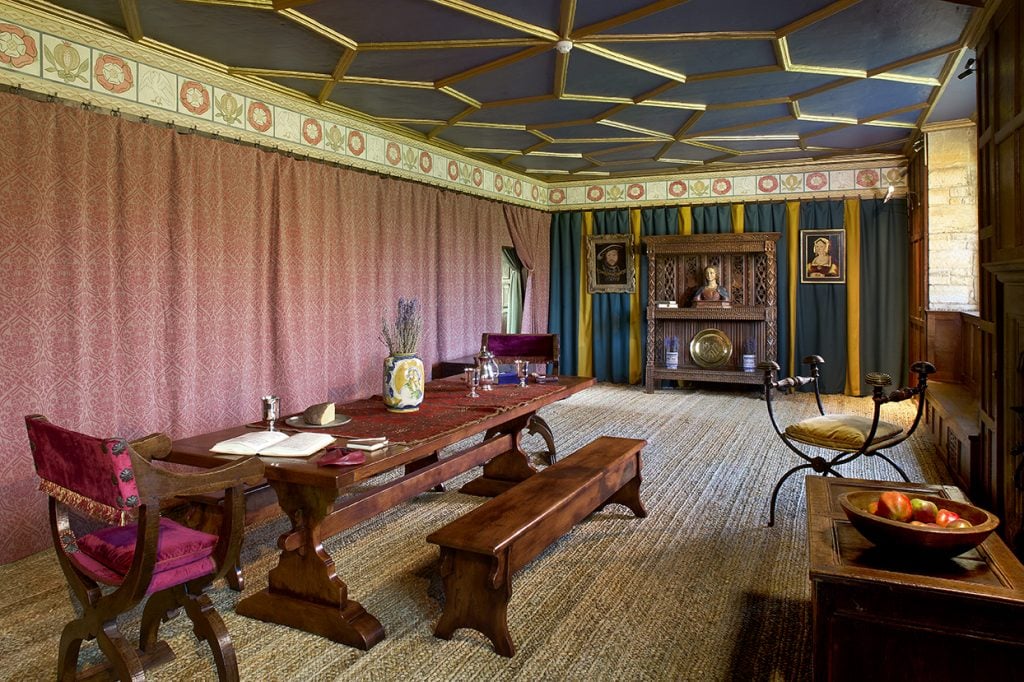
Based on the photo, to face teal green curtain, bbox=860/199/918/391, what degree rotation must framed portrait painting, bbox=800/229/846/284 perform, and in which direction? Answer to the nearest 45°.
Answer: approximately 90° to its left

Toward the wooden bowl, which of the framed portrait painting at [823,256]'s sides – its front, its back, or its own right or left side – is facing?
front

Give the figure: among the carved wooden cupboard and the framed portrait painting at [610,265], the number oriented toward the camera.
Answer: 2

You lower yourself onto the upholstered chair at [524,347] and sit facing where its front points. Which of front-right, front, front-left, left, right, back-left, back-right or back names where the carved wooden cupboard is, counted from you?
back

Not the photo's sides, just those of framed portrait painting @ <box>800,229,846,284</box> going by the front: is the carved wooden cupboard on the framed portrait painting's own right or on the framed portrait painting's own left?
on the framed portrait painting's own right

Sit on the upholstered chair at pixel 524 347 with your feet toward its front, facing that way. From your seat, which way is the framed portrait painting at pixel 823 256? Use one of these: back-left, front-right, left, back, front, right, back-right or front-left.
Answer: back

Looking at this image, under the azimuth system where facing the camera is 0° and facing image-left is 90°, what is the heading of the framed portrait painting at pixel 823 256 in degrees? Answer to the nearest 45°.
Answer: approximately 0°

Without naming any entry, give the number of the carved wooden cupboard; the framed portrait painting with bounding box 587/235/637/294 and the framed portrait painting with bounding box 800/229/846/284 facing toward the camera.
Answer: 3

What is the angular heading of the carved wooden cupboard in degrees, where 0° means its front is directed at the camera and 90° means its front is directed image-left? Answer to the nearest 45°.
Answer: approximately 0°

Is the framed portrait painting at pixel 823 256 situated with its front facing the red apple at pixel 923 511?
yes

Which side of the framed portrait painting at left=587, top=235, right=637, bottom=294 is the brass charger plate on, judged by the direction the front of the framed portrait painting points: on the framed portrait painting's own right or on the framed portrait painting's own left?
on the framed portrait painting's own left

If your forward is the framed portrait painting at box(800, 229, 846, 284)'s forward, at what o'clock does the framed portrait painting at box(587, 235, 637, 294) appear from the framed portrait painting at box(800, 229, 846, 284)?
the framed portrait painting at box(587, 235, 637, 294) is roughly at 3 o'clock from the framed portrait painting at box(800, 229, 846, 284).

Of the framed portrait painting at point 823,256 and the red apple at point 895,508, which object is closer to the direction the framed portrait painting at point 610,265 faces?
the red apple
